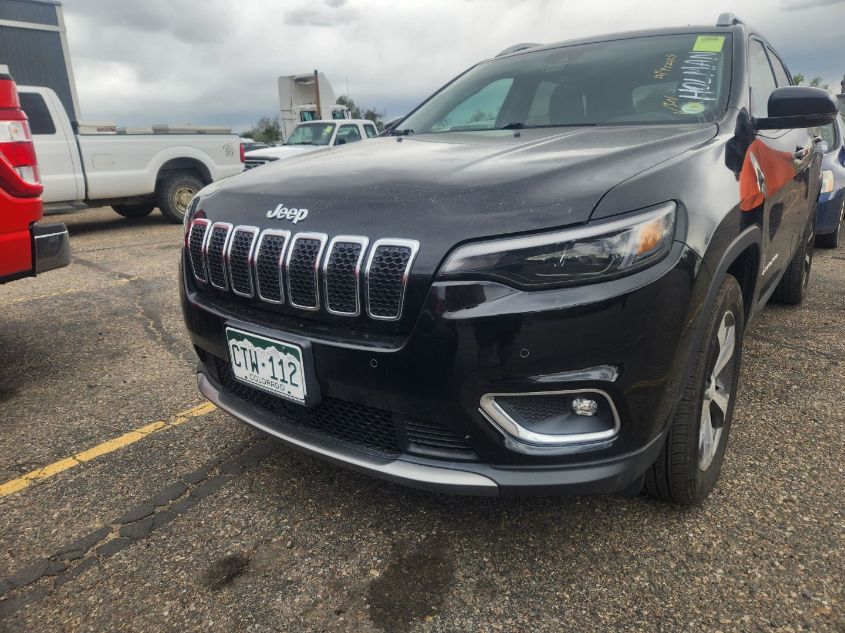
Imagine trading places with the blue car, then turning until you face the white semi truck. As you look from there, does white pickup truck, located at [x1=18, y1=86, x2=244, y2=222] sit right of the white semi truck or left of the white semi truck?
left

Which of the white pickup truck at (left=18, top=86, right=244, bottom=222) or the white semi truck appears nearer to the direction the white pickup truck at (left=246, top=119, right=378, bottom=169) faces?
the white pickup truck

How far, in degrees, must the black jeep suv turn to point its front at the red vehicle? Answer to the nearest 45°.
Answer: approximately 90° to its right

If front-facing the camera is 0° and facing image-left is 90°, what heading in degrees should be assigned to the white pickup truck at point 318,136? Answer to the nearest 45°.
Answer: approximately 45°
